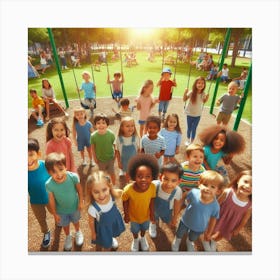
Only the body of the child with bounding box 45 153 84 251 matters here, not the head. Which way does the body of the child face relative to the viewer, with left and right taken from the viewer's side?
facing the viewer

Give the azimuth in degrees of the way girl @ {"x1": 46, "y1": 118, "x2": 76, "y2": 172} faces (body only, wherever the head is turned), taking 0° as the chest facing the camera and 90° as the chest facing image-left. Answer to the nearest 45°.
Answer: approximately 0°

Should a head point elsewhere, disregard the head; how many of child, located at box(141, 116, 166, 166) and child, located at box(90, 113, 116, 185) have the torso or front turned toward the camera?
2

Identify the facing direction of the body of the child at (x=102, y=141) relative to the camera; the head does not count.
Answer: toward the camera

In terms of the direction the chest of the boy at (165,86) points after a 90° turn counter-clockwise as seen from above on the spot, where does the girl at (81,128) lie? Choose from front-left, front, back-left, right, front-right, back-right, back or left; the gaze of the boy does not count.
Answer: back-right

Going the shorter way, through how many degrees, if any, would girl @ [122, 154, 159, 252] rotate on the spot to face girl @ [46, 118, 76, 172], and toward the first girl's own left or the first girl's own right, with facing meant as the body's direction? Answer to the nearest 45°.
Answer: approximately 135° to the first girl's own right

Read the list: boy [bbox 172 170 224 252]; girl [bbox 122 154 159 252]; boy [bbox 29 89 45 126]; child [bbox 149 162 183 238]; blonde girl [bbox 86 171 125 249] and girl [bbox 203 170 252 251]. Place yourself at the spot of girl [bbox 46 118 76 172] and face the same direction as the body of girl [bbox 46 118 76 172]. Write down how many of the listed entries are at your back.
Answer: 1

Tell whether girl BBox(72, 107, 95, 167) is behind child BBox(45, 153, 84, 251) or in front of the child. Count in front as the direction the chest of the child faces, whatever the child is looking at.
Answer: behind

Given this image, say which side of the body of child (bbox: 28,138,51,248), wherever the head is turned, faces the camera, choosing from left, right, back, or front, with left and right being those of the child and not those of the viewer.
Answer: front

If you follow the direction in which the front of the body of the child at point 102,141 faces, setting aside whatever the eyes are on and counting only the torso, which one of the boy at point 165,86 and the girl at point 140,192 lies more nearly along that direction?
the girl
